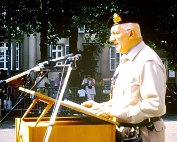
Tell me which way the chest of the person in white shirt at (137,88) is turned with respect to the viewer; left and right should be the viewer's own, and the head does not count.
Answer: facing to the left of the viewer
